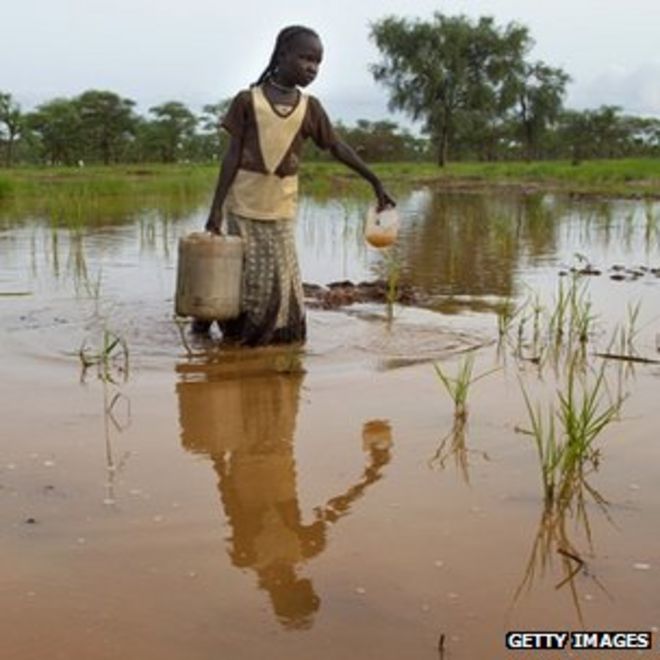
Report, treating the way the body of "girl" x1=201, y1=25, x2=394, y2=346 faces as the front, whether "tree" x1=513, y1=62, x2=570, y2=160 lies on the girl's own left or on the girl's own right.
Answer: on the girl's own left

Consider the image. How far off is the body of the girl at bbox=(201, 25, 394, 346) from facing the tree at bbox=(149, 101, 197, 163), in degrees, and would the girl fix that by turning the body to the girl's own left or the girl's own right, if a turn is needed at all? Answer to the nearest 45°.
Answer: approximately 135° to the girl's own left

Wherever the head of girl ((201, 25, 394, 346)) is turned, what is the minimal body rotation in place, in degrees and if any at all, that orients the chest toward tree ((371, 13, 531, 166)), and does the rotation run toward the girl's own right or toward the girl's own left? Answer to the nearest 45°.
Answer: approximately 135° to the girl's own left

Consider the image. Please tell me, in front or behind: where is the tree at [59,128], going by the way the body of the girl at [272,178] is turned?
behind

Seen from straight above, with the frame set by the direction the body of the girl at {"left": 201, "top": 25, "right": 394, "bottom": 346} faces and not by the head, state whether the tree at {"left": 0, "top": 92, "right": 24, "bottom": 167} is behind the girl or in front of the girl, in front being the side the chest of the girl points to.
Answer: behind

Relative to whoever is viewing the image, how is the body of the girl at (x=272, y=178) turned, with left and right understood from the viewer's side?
facing the viewer and to the right of the viewer
